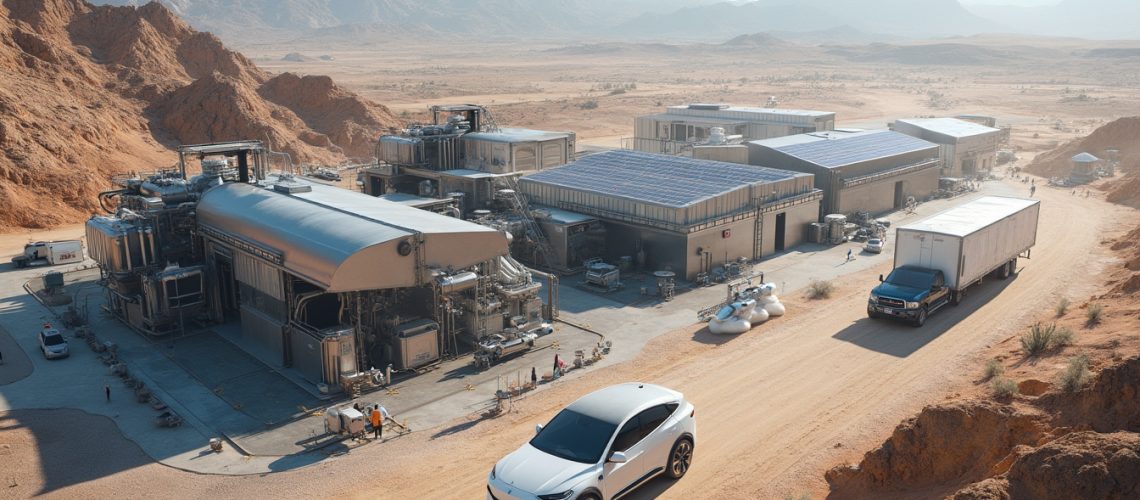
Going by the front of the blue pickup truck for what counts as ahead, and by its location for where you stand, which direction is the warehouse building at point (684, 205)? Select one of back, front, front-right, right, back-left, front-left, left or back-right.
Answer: right

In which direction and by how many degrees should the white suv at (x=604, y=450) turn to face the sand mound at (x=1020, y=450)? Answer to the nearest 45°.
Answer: approximately 135° to its left

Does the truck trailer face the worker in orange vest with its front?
yes

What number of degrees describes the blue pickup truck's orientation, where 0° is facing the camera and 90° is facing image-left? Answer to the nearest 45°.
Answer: approximately 45°

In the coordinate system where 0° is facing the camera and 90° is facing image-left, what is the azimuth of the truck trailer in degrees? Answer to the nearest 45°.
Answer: approximately 45°

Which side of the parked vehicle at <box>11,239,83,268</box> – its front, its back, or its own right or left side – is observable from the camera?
left

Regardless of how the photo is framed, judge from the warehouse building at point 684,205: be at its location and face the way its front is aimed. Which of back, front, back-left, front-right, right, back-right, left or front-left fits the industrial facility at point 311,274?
right

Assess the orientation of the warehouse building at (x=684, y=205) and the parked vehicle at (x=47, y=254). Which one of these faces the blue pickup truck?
the warehouse building

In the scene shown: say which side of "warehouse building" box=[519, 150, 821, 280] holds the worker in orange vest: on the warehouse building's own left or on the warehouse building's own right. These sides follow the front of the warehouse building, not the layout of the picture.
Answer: on the warehouse building's own right

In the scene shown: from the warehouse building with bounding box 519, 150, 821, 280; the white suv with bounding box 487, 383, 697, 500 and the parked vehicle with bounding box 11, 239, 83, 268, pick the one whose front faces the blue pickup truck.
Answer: the warehouse building

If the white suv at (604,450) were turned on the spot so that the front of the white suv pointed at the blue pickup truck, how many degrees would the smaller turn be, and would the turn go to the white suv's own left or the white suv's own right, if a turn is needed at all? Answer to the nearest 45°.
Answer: approximately 180°

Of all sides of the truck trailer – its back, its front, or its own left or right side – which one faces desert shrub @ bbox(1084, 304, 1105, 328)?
left

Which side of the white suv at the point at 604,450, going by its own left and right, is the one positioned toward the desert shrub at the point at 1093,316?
back

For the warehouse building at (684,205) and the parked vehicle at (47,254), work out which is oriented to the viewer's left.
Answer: the parked vehicle

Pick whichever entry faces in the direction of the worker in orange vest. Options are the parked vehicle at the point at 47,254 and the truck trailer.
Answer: the truck trailer

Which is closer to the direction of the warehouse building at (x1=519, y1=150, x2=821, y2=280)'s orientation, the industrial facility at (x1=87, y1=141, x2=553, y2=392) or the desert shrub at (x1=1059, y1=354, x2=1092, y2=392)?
the desert shrub

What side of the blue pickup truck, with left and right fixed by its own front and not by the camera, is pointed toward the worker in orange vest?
front

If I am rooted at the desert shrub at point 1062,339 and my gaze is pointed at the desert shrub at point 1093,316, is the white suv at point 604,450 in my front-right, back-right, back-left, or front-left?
back-left

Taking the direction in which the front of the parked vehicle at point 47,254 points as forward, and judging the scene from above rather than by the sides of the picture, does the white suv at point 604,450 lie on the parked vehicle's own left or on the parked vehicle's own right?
on the parked vehicle's own left
